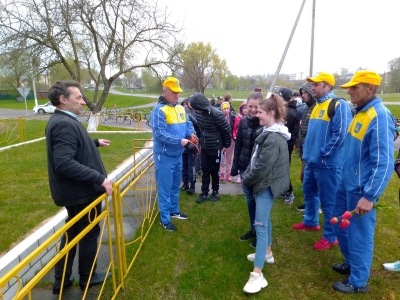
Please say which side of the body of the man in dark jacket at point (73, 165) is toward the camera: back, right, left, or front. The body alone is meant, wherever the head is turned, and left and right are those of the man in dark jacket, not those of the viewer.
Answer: right

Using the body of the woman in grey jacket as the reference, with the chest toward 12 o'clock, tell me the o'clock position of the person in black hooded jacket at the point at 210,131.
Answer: The person in black hooded jacket is roughly at 2 o'clock from the woman in grey jacket.

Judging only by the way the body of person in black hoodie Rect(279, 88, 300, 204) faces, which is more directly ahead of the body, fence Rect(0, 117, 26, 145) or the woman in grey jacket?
the fence

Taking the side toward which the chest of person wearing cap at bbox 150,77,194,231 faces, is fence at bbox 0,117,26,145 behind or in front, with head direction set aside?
behind

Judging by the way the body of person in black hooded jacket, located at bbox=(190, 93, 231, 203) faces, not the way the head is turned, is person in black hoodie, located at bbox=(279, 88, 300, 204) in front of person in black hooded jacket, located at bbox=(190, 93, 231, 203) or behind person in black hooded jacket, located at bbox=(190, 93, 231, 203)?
behind

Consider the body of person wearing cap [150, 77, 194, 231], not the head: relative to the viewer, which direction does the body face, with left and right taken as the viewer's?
facing the viewer and to the right of the viewer

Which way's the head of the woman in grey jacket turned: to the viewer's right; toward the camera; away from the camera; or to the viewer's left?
to the viewer's left

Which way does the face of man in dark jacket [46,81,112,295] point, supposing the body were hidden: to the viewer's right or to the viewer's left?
to the viewer's right

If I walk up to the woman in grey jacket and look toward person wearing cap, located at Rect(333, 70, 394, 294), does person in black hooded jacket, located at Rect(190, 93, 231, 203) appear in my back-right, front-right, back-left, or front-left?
back-left

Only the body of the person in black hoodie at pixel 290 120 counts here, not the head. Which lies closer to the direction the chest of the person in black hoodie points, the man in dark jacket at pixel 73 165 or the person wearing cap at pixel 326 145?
the man in dark jacket

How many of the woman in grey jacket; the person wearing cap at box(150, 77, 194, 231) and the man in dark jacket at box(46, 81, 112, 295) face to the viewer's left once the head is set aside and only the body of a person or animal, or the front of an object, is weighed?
1

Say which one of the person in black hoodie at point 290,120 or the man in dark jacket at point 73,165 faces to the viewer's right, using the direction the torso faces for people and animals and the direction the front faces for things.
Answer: the man in dark jacket

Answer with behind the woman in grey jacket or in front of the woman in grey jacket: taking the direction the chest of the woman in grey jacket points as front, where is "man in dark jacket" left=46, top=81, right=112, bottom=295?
in front
